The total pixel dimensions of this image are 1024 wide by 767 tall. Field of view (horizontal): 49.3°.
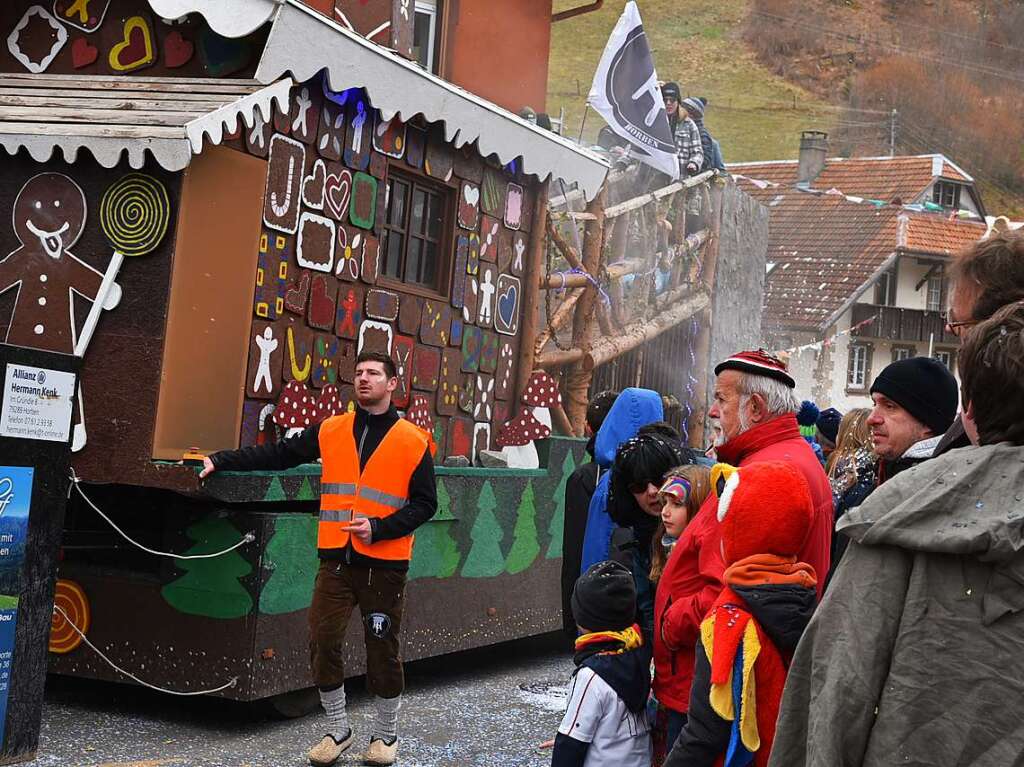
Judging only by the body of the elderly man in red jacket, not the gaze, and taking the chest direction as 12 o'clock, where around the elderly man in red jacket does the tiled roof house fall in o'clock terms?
The tiled roof house is roughly at 3 o'clock from the elderly man in red jacket.

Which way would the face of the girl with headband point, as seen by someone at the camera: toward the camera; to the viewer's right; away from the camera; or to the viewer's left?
to the viewer's left

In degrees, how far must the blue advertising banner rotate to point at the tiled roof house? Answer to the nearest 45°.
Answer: approximately 135° to its left

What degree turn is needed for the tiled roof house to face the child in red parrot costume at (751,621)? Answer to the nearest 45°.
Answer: approximately 45° to its right

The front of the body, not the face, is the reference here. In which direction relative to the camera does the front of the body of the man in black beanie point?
to the viewer's left

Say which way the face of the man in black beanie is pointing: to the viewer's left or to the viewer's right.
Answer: to the viewer's left

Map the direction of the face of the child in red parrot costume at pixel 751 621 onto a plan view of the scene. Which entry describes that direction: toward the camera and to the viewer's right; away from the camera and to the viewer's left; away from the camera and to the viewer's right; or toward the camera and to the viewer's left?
away from the camera and to the viewer's left

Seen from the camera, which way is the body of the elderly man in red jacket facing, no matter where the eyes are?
to the viewer's left

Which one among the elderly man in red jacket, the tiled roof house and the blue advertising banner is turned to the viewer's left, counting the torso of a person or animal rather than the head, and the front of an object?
the elderly man in red jacket
